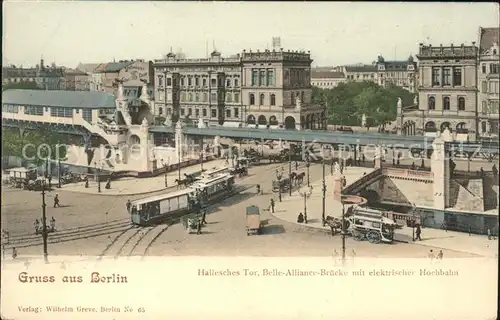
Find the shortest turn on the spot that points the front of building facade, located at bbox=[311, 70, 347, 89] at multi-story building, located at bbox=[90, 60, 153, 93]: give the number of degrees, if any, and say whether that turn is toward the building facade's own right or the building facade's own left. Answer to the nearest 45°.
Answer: approximately 90° to the building facade's own right

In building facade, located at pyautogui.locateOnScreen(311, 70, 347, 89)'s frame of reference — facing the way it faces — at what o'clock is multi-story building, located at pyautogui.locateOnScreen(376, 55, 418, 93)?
The multi-story building is roughly at 9 o'clock from the building facade.

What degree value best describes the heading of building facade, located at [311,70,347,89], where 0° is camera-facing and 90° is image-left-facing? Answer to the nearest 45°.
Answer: approximately 0°
